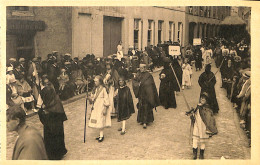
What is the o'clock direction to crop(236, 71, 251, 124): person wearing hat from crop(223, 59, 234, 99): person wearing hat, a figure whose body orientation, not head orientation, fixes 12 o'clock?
crop(236, 71, 251, 124): person wearing hat is roughly at 10 o'clock from crop(223, 59, 234, 99): person wearing hat.

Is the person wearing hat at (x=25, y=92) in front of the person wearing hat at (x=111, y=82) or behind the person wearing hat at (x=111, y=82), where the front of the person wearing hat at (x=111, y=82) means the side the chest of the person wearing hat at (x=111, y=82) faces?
in front

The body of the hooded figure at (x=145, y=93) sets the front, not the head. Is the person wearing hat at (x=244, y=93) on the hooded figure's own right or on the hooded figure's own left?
on the hooded figure's own left

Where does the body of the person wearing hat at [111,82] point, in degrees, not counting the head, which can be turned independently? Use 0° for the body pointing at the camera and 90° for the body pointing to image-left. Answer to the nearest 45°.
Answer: approximately 45°

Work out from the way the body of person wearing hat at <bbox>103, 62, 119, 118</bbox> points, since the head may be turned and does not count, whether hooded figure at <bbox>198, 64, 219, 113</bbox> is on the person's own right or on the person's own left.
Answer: on the person's own left

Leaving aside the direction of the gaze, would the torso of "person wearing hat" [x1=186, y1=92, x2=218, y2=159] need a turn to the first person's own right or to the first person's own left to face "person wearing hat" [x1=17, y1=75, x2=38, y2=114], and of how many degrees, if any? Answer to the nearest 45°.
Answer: approximately 45° to the first person's own right

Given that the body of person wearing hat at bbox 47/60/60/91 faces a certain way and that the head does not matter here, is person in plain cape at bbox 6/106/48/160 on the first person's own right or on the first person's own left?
on the first person's own right

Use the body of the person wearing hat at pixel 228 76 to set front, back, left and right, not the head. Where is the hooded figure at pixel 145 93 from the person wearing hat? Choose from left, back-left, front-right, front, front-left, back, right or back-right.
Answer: front-right
